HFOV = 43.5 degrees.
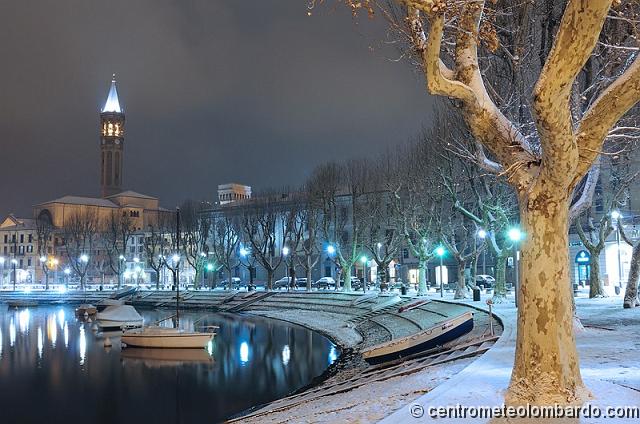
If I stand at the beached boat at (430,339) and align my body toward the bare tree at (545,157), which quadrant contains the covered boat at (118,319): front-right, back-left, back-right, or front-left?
back-right

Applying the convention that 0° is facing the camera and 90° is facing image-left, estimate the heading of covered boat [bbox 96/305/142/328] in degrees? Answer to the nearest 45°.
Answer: approximately 90°

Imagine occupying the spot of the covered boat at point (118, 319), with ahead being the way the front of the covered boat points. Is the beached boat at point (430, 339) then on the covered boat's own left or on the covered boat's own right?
on the covered boat's own left

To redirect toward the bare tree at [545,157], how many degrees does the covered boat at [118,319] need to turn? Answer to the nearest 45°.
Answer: approximately 90° to its left
